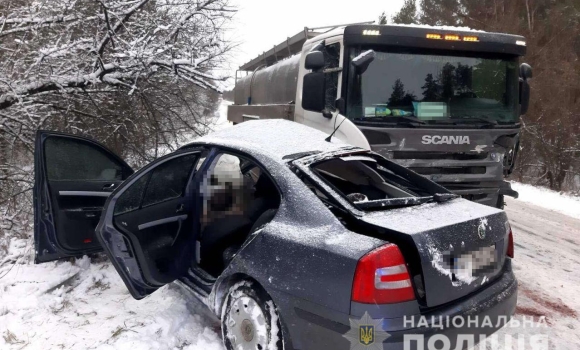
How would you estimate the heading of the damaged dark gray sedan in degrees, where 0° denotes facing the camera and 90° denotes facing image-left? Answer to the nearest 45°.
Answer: approximately 135°

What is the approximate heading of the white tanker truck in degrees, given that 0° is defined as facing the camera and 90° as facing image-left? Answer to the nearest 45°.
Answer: approximately 315°

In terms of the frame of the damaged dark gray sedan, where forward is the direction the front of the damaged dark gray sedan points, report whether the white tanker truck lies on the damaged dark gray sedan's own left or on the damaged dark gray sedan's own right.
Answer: on the damaged dark gray sedan's own right

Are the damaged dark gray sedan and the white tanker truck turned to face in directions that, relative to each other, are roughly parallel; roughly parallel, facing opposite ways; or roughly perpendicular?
roughly parallel, facing opposite ways

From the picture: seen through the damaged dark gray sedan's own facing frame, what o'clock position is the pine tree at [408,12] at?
The pine tree is roughly at 2 o'clock from the damaged dark gray sedan.

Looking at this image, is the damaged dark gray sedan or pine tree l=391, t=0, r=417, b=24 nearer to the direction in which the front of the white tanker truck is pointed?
the damaged dark gray sedan

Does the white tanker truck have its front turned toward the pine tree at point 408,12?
no

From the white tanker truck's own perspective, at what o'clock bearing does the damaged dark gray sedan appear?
The damaged dark gray sedan is roughly at 2 o'clock from the white tanker truck.
